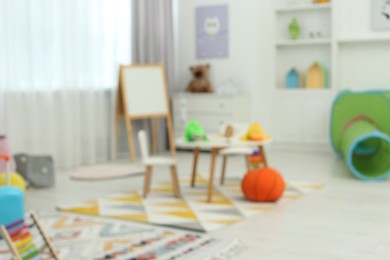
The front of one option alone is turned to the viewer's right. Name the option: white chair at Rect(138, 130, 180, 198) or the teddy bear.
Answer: the white chair

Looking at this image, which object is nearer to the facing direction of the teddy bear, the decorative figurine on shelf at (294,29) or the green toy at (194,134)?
the green toy

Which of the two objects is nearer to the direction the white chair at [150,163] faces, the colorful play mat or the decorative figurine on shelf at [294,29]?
the decorative figurine on shelf

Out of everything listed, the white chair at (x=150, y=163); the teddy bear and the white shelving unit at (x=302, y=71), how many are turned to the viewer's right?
1

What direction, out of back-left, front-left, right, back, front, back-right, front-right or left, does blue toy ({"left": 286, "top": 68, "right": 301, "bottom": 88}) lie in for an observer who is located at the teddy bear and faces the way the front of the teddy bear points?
left

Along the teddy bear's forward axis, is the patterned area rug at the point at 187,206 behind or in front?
in front

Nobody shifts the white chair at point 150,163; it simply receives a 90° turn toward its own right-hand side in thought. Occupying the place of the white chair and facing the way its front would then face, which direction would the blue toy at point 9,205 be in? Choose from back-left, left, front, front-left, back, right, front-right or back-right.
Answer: front-right

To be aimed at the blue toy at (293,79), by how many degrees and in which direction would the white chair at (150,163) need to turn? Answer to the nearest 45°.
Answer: approximately 45° to its left

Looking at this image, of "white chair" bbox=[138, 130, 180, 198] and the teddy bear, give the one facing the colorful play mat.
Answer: the teddy bear

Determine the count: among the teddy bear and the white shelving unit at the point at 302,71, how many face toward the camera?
2

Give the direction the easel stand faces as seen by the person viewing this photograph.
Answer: facing the viewer and to the right of the viewer

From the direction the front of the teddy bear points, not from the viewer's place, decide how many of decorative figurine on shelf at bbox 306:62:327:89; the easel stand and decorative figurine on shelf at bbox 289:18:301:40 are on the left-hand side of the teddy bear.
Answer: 2

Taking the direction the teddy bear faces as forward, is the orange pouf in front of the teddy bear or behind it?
in front

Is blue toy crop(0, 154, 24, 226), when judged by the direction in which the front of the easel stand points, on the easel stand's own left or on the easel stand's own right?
on the easel stand's own right

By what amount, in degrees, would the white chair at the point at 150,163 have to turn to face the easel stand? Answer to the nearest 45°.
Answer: approximately 90° to its left

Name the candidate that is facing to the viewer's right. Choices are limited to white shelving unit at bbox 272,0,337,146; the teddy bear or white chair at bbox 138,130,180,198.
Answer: the white chair
